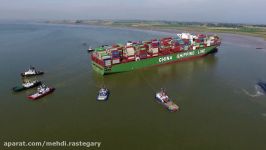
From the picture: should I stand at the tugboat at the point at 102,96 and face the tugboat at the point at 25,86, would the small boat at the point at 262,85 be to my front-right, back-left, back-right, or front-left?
back-right

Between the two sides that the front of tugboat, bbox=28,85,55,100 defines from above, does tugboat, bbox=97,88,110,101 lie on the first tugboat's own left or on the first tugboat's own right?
on the first tugboat's own right
